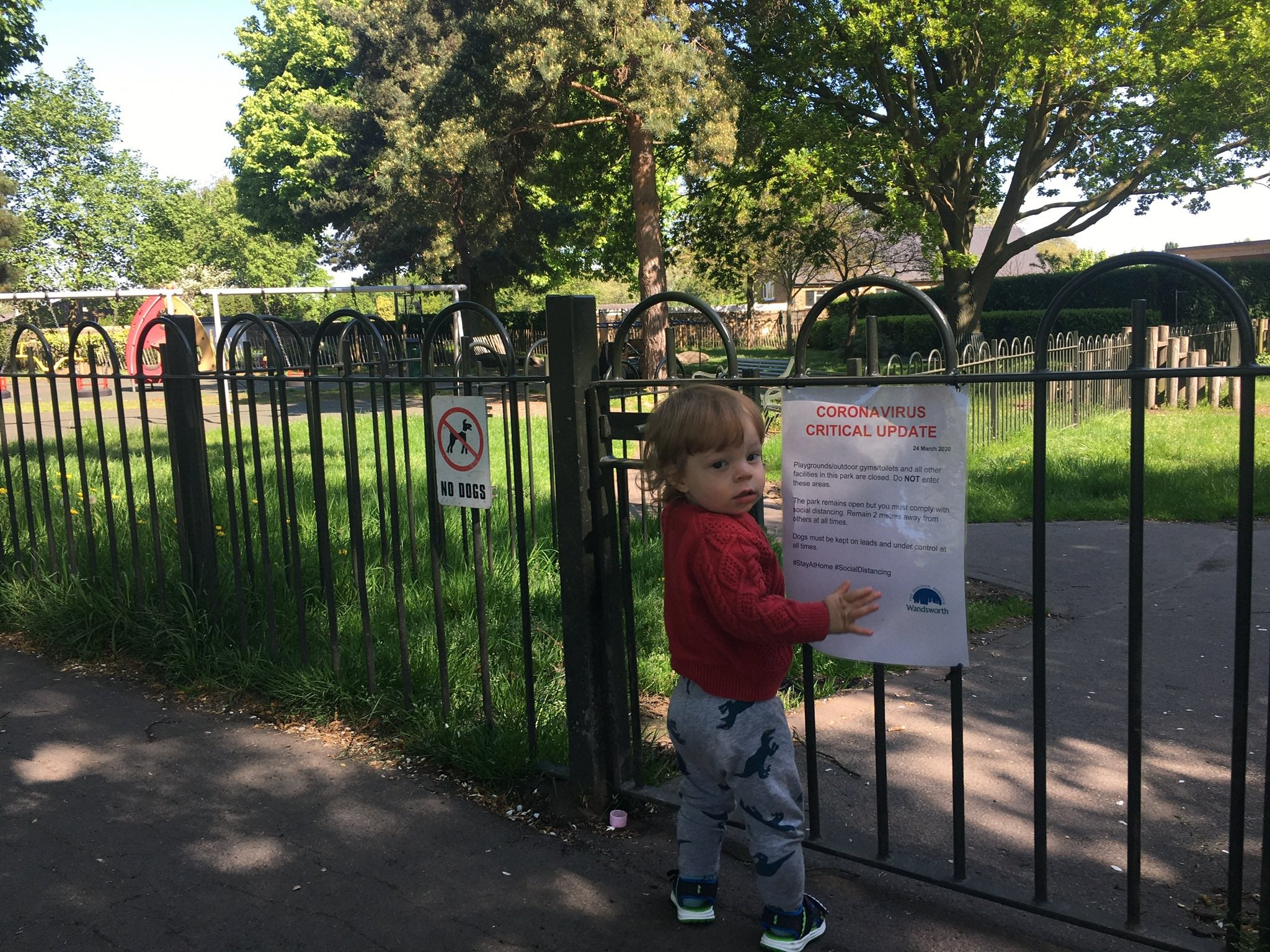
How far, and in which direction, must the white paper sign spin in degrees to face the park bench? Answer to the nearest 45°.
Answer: approximately 180°

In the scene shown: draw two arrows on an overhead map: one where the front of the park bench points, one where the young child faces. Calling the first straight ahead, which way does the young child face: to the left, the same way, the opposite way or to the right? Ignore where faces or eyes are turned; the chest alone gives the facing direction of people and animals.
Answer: the opposite way

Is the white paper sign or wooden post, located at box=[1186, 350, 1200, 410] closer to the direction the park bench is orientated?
the white paper sign

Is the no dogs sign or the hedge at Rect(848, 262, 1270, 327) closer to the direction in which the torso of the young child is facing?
the hedge

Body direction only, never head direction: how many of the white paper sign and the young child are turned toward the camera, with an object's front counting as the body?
1

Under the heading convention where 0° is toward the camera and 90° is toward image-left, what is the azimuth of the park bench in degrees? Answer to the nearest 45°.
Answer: approximately 45°

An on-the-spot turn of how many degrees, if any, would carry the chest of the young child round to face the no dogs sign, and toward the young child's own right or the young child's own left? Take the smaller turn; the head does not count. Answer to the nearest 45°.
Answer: approximately 90° to the young child's own left

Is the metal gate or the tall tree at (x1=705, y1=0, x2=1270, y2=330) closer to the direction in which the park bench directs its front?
the metal gate

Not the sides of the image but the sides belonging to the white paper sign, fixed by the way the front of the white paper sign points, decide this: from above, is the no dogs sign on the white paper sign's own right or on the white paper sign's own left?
on the white paper sign's own right

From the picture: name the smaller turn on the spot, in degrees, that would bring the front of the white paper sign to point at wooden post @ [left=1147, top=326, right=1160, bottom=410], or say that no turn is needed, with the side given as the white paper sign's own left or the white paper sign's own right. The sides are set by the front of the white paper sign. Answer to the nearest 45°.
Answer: approximately 180°

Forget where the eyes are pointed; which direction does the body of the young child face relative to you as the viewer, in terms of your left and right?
facing away from the viewer and to the right of the viewer
